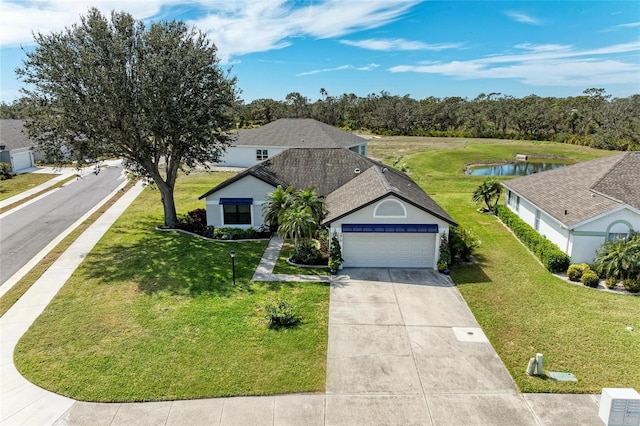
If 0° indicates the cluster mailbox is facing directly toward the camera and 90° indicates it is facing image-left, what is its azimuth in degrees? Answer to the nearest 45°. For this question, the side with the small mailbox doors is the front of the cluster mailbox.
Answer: approximately 0°

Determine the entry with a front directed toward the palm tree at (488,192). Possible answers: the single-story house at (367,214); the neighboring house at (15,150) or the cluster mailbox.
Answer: the neighboring house

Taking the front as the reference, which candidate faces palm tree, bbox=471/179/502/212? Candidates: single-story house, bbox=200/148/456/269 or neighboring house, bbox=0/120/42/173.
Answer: the neighboring house

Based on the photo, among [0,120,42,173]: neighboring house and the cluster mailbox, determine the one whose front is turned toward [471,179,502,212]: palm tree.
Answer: the neighboring house

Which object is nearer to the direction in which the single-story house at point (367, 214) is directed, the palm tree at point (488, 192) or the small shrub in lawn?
the small shrub in lawn

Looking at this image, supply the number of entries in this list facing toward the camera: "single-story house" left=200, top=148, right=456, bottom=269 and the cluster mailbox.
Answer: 2

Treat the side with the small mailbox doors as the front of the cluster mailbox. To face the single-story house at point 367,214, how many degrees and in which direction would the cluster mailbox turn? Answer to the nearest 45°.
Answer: approximately 135° to its right

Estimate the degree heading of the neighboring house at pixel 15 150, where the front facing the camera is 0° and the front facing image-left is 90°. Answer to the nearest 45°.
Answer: approximately 315°

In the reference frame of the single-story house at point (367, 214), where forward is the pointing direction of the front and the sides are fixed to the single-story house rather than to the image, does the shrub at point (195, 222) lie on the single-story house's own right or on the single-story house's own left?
on the single-story house's own right

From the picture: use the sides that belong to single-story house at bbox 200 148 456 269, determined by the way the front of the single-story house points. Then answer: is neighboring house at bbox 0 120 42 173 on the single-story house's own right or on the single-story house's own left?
on the single-story house's own right

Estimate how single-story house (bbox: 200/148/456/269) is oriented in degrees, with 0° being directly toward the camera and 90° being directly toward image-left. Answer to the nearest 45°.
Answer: approximately 0°
